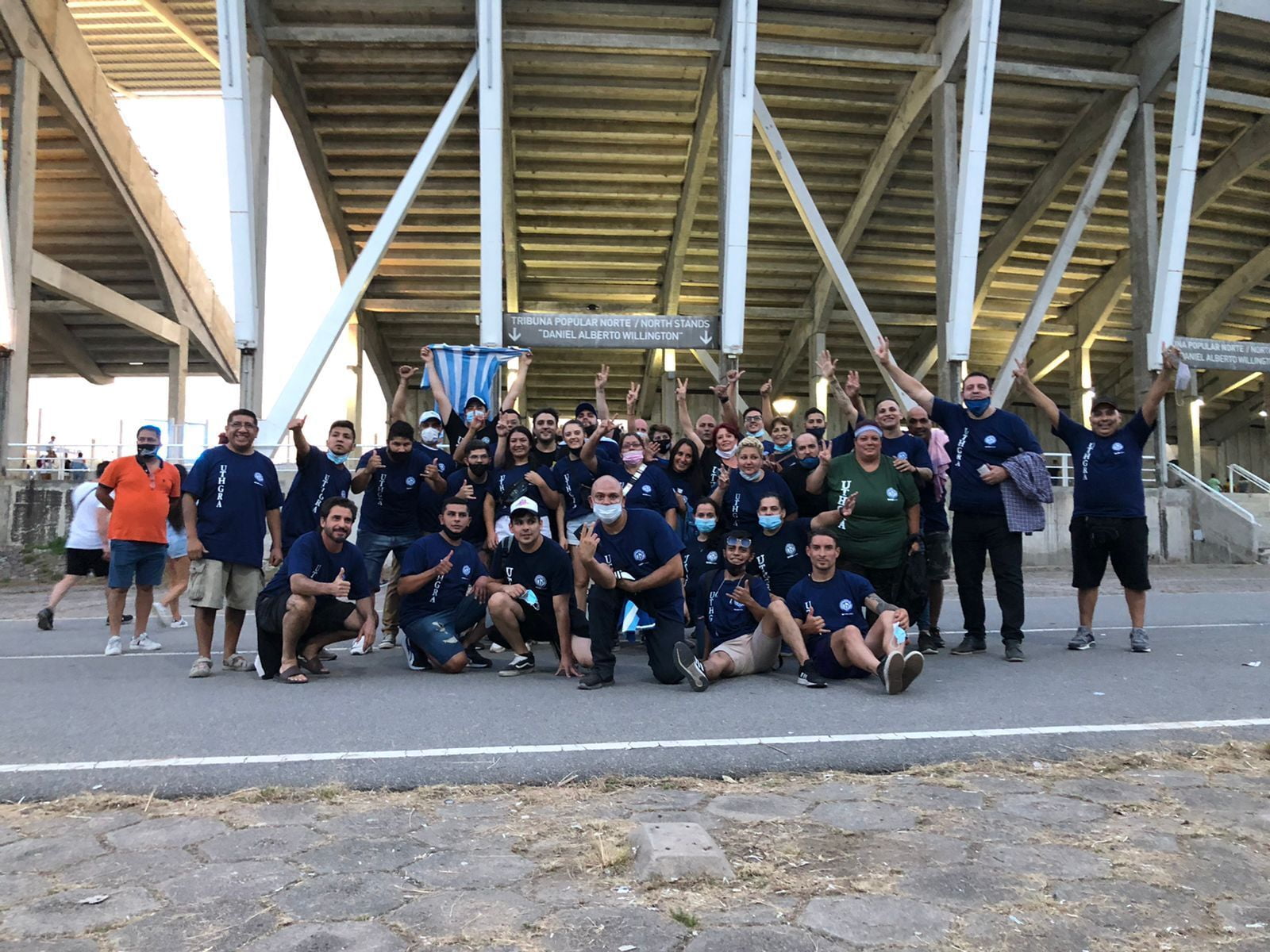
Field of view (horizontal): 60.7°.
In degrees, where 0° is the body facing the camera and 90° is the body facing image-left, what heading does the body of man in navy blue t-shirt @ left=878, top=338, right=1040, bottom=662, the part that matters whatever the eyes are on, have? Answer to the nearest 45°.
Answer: approximately 0°

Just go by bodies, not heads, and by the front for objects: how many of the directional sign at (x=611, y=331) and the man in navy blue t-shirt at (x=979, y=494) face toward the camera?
2

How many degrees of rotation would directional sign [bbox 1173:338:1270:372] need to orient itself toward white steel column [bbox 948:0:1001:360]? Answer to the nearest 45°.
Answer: approximately 45° to its right

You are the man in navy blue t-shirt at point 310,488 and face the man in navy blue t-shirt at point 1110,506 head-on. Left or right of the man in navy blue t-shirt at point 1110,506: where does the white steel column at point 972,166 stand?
left

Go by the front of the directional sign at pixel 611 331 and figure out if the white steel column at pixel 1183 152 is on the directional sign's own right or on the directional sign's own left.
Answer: on the directional sign's own left

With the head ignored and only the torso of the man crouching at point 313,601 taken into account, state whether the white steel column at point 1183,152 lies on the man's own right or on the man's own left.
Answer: on the man's own left

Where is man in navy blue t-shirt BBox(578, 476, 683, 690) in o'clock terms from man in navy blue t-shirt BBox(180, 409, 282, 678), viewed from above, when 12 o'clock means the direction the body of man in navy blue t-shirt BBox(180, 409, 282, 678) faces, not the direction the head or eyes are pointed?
man in navy blue t-shirt BBox(578, 476, 683, 690) is roughly at 10 o'clock from man in navy blue t-shirt BBox(180, 409, 282, 678).

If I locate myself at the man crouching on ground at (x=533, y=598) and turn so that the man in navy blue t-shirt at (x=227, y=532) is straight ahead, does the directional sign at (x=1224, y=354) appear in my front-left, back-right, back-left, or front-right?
back-right

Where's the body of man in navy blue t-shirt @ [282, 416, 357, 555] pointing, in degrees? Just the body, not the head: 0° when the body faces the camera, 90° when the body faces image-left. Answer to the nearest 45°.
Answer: approximately 0°
